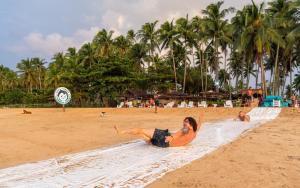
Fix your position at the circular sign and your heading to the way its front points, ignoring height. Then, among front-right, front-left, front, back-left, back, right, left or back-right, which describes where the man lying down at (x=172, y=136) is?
front

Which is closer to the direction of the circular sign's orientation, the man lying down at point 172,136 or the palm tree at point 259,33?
the man lying down

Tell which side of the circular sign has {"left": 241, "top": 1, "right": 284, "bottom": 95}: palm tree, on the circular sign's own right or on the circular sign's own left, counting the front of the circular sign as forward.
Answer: on the circular sign's own left

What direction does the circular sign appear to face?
toward the camera
